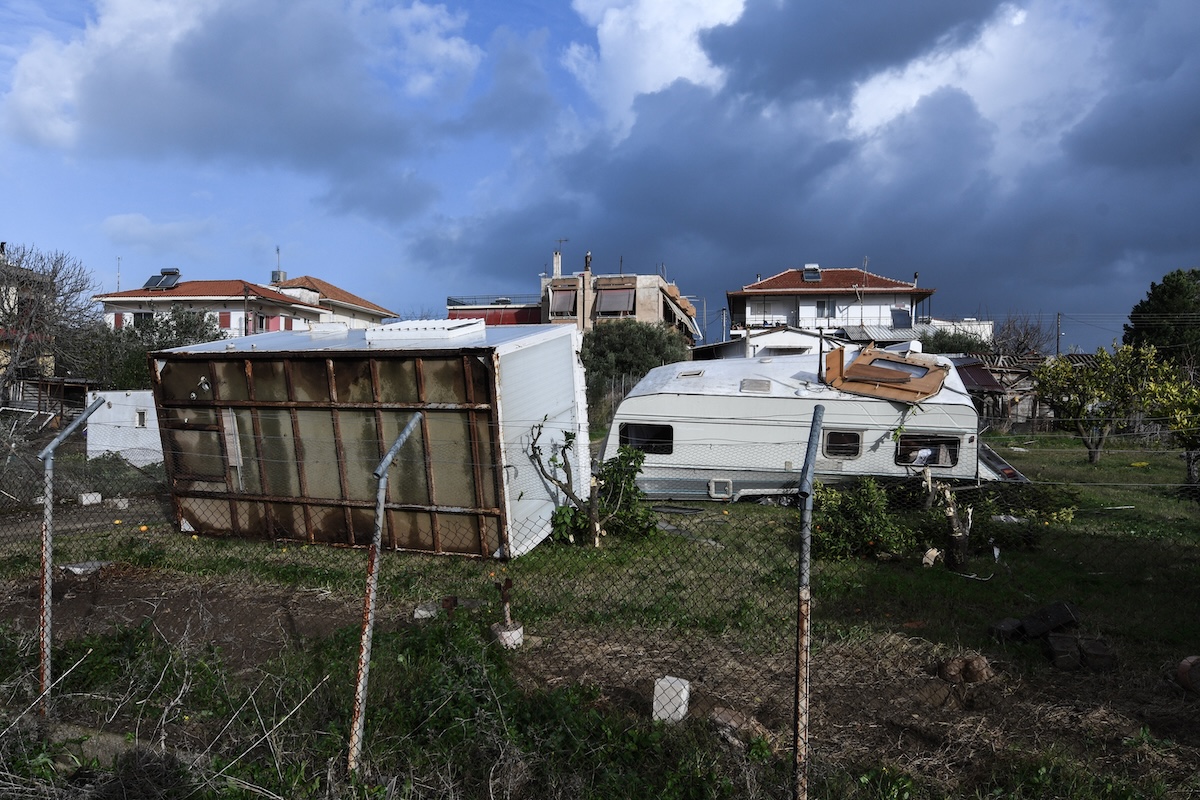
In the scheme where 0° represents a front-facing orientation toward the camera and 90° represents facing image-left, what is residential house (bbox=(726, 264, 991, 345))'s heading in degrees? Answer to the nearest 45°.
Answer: approximately 0°

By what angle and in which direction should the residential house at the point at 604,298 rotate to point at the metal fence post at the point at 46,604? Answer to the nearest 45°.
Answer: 0° — it already faces it

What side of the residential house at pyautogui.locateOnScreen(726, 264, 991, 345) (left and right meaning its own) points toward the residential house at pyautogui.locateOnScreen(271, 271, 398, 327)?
right

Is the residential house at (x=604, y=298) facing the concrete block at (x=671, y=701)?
yes

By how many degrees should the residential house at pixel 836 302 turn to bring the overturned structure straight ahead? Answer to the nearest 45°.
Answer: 0° — it already faces it

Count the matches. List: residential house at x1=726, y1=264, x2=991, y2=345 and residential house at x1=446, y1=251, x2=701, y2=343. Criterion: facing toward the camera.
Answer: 2

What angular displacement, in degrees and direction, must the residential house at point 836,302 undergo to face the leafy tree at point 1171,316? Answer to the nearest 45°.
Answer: approximately 90° to its left

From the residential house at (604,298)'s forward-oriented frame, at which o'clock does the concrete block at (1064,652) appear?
The concrete block is roughly at 12 o'clock from the residential house.

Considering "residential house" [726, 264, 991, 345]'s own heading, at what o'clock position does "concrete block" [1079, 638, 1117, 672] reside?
The concrete block is roughly at 12 o'clock from the residential house.

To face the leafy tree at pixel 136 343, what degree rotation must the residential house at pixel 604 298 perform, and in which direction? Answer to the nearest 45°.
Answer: approximately 45° to its right
